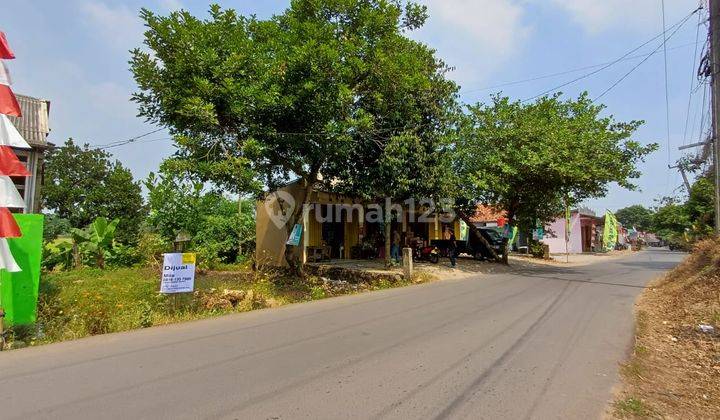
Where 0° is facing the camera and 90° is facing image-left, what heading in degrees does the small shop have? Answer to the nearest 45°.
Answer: approximately 315°

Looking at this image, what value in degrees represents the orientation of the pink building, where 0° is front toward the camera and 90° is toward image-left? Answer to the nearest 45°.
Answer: approximately 315°

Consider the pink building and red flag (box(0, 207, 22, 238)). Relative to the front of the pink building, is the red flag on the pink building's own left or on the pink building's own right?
on the pink building's own right

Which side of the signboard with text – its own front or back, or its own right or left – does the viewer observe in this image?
front

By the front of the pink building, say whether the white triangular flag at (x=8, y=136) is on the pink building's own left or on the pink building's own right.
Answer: on the pink building's own right

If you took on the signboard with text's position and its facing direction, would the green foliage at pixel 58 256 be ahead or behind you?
behind

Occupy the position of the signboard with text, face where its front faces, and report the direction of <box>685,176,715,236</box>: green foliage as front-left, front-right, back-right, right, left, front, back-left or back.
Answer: left

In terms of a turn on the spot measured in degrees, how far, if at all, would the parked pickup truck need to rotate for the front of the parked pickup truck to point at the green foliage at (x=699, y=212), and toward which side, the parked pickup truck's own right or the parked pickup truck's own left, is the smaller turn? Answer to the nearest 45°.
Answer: approximately 135° to the parked pickup truck's own left
